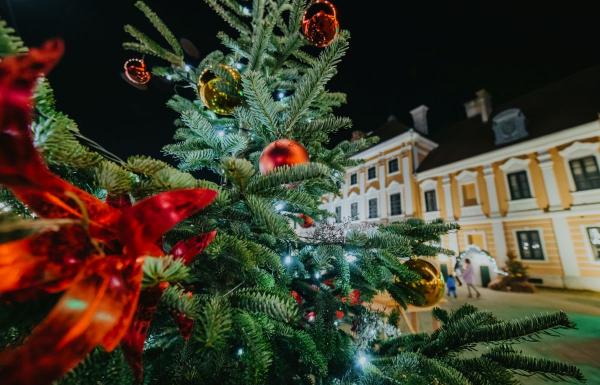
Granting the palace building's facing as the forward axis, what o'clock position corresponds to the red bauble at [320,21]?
The red bauble is roughly at 11 o'clock from the palace building.

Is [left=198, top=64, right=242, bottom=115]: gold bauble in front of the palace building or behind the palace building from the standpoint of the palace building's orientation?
in front

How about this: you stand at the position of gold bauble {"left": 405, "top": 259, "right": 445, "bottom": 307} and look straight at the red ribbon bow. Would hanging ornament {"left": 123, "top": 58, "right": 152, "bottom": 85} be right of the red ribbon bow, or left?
right

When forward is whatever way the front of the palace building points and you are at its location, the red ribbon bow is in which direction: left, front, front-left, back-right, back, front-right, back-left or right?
front-left

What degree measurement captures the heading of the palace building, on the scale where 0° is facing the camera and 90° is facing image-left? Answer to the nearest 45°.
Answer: approximately 45°

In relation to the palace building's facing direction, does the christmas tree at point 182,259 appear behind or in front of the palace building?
in front
